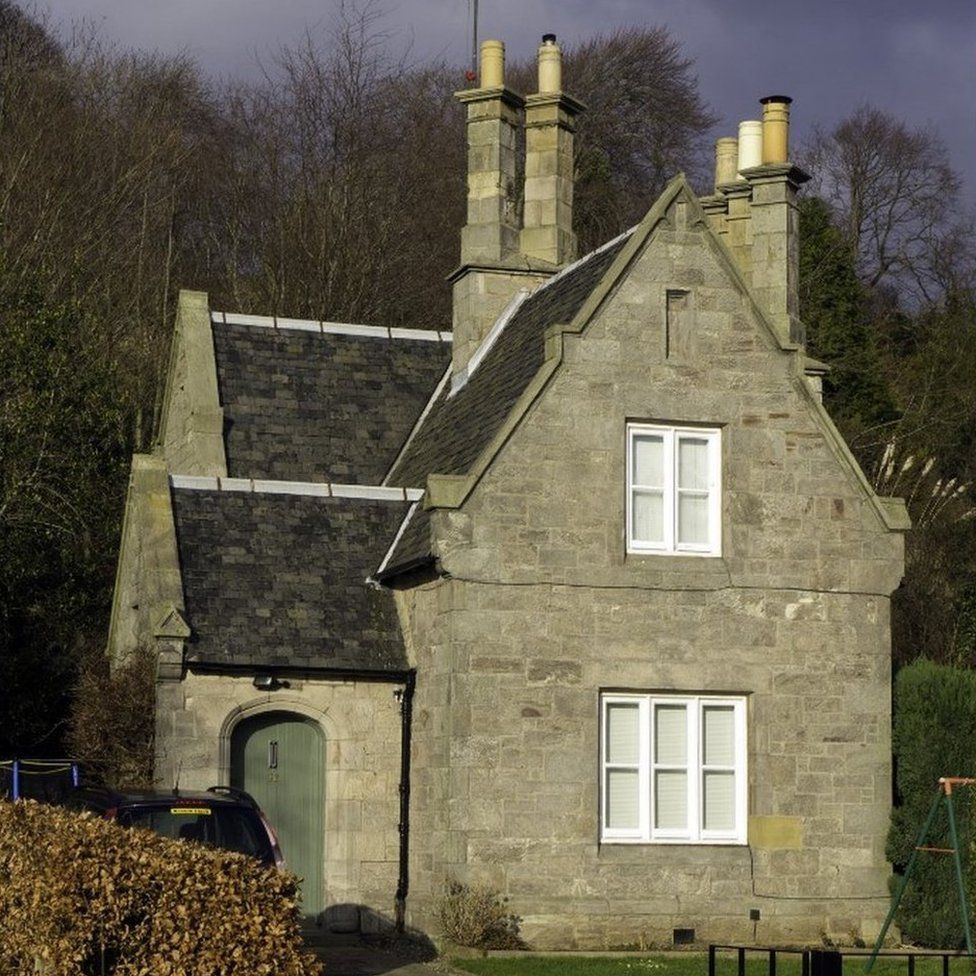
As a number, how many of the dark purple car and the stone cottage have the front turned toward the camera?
1

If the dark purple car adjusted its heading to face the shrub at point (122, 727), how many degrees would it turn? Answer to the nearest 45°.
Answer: approximately 45° to its right

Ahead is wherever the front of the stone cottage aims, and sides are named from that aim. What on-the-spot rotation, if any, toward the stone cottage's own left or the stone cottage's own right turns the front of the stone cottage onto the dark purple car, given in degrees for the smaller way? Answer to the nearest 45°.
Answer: approximately 45° to the stone cottage's own right

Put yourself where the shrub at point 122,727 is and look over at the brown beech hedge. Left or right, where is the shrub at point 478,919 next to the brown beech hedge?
left

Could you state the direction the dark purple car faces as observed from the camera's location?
facing away from the viewer and to the left of the viewer

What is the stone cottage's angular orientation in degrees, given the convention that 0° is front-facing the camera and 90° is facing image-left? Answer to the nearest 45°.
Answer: approximately 0°

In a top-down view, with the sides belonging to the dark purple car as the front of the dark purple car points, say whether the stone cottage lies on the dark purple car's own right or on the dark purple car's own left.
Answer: on the dark purple car's own right

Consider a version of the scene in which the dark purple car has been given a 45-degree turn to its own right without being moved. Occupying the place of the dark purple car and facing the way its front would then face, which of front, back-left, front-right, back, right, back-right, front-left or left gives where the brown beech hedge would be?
back

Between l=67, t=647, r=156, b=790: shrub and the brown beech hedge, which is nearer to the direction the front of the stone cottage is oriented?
the brown beech hedge
